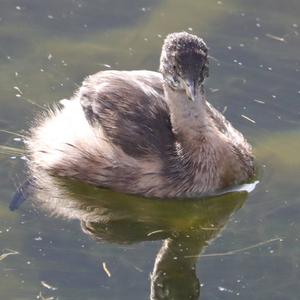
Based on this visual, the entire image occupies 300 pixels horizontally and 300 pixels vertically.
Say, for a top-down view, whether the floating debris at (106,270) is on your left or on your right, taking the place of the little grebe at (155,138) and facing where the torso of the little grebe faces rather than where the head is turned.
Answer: on your right

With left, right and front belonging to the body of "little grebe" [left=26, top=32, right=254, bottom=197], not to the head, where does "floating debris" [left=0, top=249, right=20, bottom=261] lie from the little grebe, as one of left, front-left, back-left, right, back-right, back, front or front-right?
right

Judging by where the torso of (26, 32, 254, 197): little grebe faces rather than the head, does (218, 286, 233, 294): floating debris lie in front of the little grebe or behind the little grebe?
in front

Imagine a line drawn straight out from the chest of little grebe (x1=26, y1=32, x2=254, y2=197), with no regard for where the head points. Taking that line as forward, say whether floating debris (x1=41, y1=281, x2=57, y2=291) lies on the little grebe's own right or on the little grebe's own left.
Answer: on the little grebe's own right

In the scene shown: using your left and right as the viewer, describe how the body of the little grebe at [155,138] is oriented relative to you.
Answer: facing the viewer and to the right of the viewer
